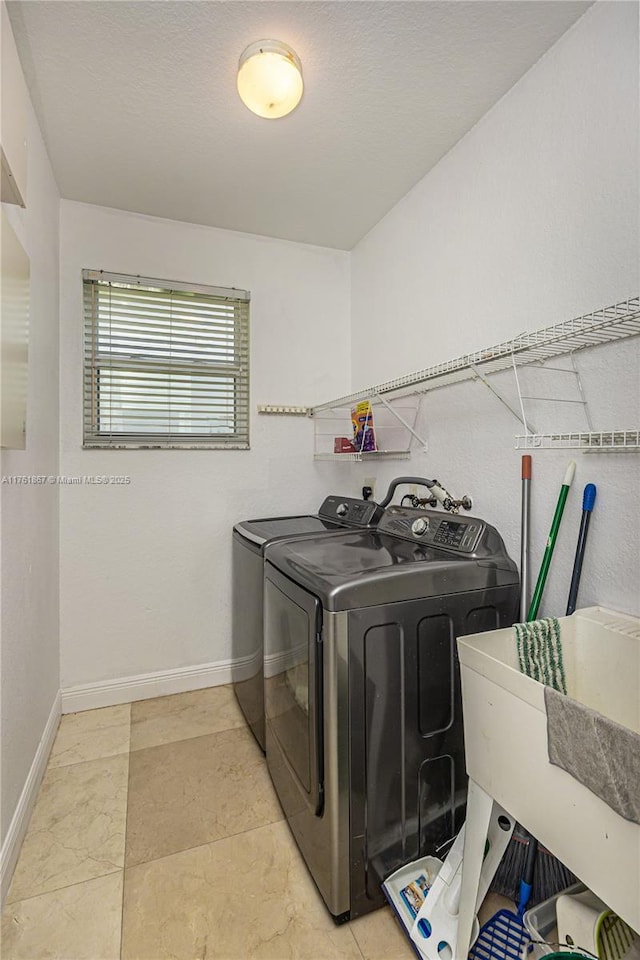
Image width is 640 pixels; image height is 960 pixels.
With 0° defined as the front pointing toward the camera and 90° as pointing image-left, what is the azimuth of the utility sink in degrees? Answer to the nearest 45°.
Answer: approximately 45°

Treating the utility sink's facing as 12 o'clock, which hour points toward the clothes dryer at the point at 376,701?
The clothes dryer is roughly at 2 o'clock from the utility sink.

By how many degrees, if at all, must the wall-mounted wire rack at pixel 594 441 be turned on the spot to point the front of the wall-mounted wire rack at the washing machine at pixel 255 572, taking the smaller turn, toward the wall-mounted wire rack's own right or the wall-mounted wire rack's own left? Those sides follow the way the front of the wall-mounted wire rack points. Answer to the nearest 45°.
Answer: approximately 45° to the wall-mounted wire rack's own right

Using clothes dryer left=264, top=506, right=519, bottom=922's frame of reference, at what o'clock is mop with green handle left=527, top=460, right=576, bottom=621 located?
The mop with green handle is roughly at 7 o'clock from the clothes dryer.

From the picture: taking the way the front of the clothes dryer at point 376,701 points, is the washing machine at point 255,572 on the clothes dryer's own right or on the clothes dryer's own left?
on the clothes dryer's own right

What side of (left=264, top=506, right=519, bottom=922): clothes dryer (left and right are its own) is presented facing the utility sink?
left
